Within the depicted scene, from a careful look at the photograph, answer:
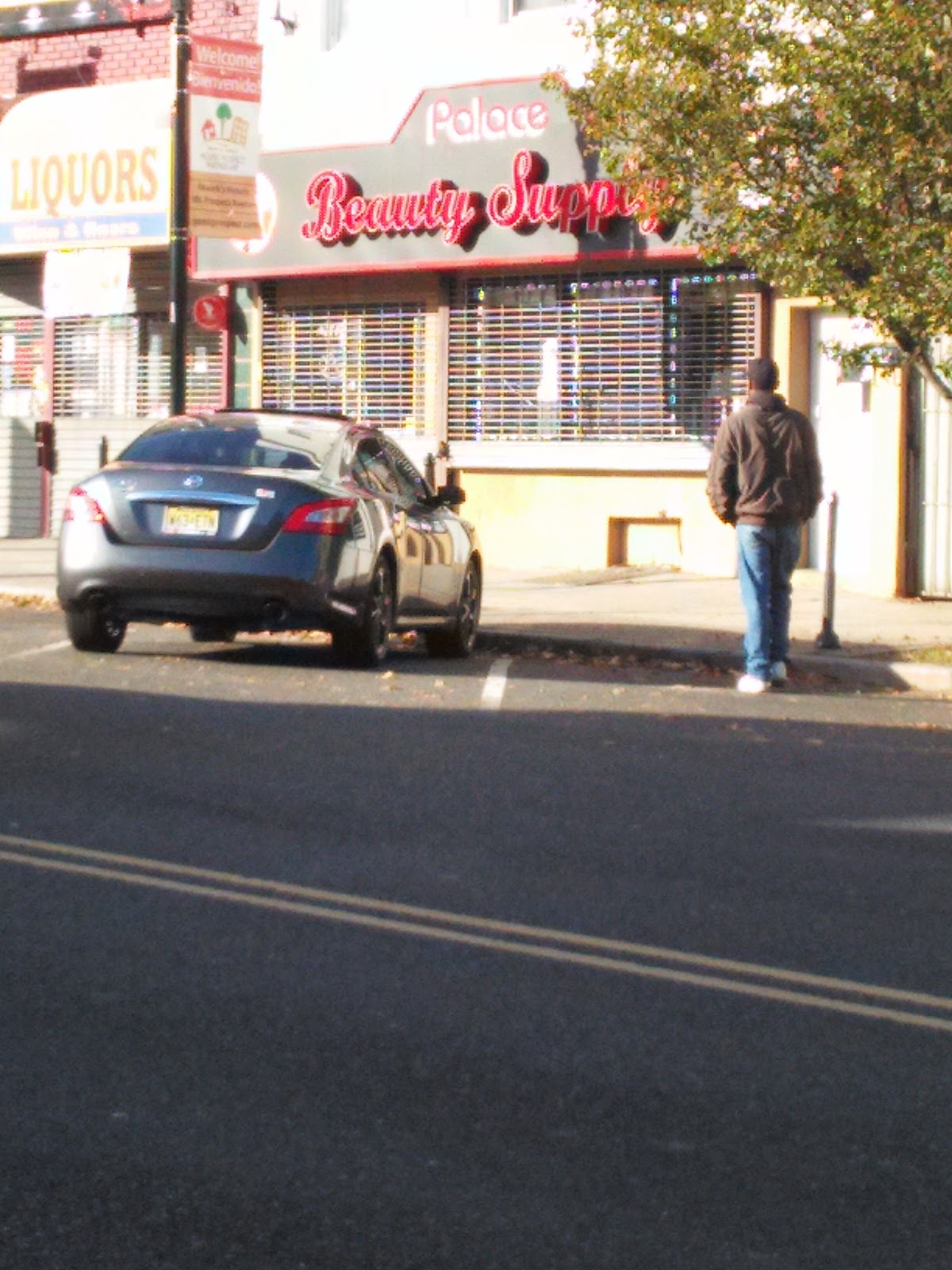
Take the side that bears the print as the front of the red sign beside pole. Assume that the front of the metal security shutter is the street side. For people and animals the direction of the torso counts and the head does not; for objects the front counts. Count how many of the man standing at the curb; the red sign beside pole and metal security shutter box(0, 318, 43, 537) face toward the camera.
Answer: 2

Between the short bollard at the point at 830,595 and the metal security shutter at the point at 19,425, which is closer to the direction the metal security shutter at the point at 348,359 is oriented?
the short bollard

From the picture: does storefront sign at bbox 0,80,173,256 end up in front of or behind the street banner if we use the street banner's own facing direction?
behind

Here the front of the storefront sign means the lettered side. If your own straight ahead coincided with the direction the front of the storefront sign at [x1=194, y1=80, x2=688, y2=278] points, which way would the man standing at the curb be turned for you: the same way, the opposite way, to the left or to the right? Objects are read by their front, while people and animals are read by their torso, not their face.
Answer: the opposite way

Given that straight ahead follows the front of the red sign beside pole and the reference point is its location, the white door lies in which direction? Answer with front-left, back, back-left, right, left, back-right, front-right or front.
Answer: front-left

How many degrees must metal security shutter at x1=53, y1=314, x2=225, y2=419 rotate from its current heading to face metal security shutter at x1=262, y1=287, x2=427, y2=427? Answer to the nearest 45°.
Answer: approximately 45° to its left

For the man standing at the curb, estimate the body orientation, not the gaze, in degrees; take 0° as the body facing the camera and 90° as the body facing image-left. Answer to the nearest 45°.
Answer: approximately 180°

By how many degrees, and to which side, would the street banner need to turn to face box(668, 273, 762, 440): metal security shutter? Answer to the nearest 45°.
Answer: approximately 90° to its left
